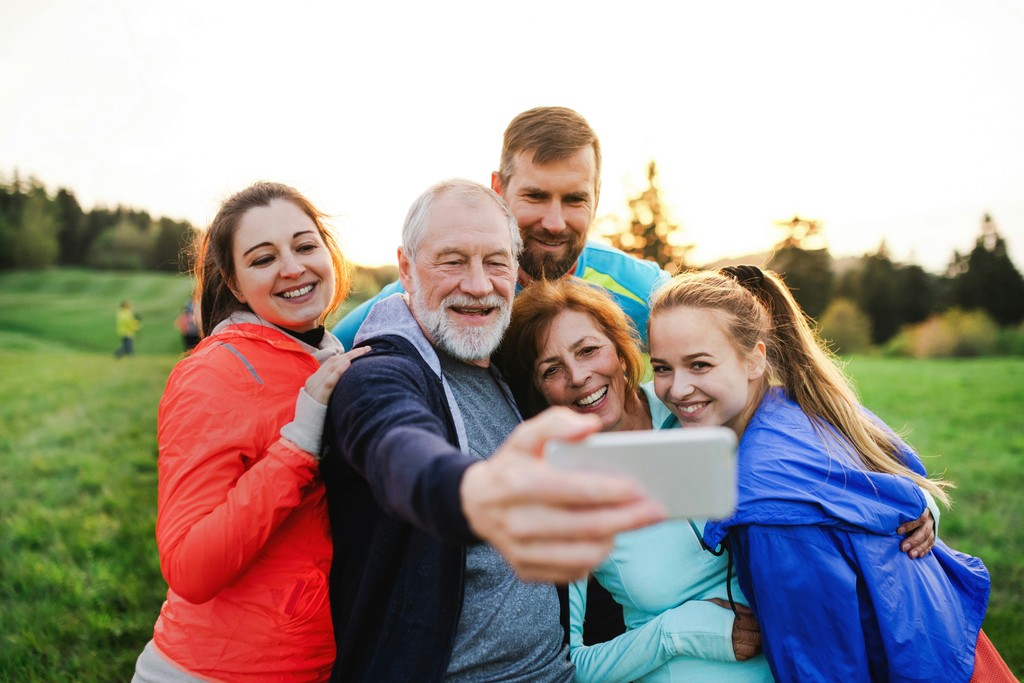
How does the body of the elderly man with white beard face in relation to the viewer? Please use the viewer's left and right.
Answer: facing the viewer and to the right of the viewer

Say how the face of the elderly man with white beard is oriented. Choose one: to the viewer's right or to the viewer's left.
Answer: to the viewer's right

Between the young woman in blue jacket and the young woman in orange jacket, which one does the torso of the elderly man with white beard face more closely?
the young woman in blue jacket

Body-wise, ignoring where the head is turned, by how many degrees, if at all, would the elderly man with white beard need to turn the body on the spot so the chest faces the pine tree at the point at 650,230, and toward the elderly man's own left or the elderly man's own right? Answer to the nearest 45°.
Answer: approximately 135° to the elderly man's own left

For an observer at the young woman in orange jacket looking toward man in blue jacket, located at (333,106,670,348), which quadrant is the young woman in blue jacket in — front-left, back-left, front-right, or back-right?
front-right

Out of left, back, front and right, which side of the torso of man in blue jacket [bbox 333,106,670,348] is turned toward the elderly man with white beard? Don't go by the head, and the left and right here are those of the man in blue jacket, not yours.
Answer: front

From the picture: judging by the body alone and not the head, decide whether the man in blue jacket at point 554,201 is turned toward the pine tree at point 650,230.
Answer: no

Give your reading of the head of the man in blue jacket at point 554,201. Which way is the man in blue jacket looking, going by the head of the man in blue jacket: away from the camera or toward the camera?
toward the camera

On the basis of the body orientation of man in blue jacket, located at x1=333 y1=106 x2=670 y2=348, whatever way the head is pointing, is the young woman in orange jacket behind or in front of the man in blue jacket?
in front

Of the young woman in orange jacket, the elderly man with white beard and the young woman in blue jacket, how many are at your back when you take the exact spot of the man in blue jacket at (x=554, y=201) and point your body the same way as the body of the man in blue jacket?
0

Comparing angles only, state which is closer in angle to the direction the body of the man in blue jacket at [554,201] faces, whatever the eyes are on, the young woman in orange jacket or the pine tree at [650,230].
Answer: the young woman in orange jacket

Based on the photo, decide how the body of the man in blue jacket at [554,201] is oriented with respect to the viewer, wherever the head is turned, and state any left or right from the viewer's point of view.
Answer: facing the viewer

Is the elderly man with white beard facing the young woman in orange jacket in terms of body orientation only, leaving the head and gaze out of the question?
no

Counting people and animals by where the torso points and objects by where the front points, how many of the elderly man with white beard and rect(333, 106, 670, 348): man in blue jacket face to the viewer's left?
0
